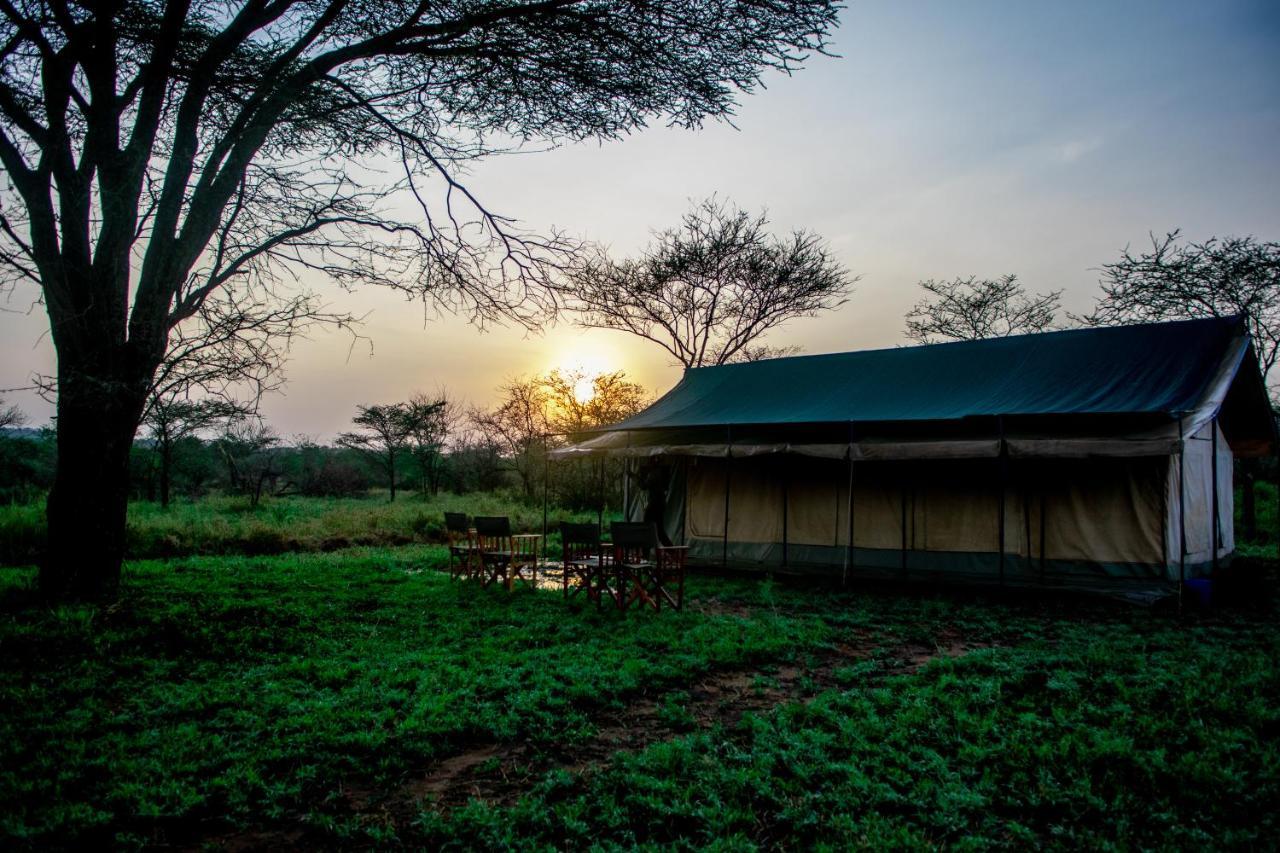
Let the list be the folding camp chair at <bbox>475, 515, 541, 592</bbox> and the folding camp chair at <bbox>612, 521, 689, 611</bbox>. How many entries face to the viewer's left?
0

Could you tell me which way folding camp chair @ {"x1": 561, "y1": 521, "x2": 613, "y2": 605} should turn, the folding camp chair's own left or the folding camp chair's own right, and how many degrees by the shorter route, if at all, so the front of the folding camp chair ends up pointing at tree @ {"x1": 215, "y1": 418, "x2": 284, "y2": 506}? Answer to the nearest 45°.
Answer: approximately 90° to the folding camp chair's own left

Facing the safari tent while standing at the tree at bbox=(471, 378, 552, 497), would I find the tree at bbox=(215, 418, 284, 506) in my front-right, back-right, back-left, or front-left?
back-right

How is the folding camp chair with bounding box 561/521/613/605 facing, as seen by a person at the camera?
facing away from the viewer and to the right of the viewer

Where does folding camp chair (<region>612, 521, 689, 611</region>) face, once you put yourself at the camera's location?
facing away from the viewer and to the right of the viewer

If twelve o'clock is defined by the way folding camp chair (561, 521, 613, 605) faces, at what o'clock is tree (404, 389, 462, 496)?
The tree is roughly at 10 o'clock from the folding camp chair.
